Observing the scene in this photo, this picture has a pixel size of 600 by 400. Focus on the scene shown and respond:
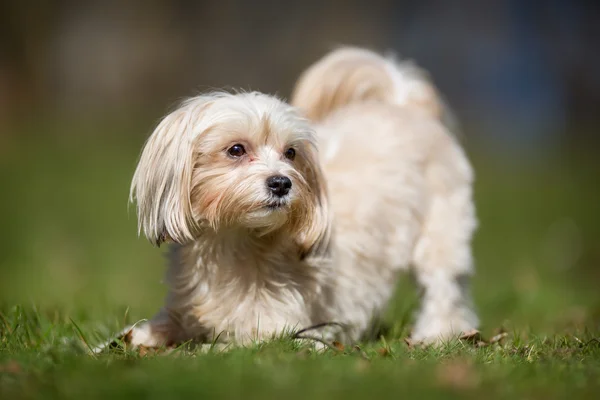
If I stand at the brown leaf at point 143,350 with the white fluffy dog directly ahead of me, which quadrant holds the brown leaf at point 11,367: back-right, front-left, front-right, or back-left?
back-right

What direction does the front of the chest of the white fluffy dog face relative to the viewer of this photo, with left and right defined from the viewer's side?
facing the viewer and to the left of the viewer

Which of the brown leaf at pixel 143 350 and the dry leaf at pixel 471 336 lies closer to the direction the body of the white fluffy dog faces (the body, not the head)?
the brown leaf

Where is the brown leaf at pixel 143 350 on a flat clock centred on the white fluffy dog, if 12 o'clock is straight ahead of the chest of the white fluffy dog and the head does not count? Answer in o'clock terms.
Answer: The brown leaf is roughly at 12 o'clock from the white fluffy dog.

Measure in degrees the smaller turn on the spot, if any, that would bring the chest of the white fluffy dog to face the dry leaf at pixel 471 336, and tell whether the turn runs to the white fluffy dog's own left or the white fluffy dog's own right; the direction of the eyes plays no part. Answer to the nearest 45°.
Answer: approximately 135° to the white fluffy dog's own left

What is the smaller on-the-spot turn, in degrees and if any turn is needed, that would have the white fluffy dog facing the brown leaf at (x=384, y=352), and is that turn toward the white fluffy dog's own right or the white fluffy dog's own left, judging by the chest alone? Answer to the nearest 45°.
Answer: approximately 90° to the white fluffy dog's own left

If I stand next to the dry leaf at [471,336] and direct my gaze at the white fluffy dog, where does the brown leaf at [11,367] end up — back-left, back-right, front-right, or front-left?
front-left

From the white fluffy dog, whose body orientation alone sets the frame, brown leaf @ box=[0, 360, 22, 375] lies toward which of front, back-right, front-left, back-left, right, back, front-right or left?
front
